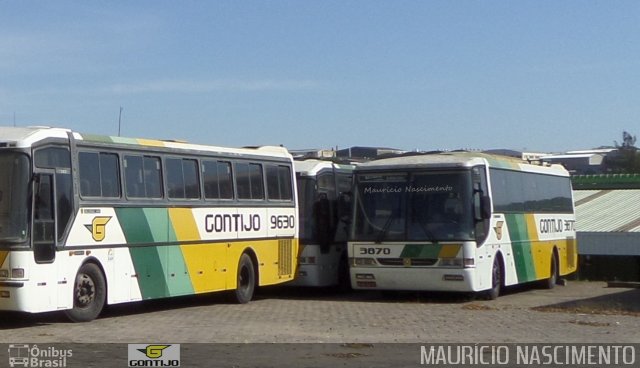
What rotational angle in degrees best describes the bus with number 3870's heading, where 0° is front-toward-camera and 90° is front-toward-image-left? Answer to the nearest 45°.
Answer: approximately 0°

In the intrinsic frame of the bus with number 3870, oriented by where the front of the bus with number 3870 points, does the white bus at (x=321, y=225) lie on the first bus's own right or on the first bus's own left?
on the first bus's own right

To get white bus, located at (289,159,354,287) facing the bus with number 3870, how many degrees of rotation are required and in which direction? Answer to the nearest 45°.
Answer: approximately 90° to its left
